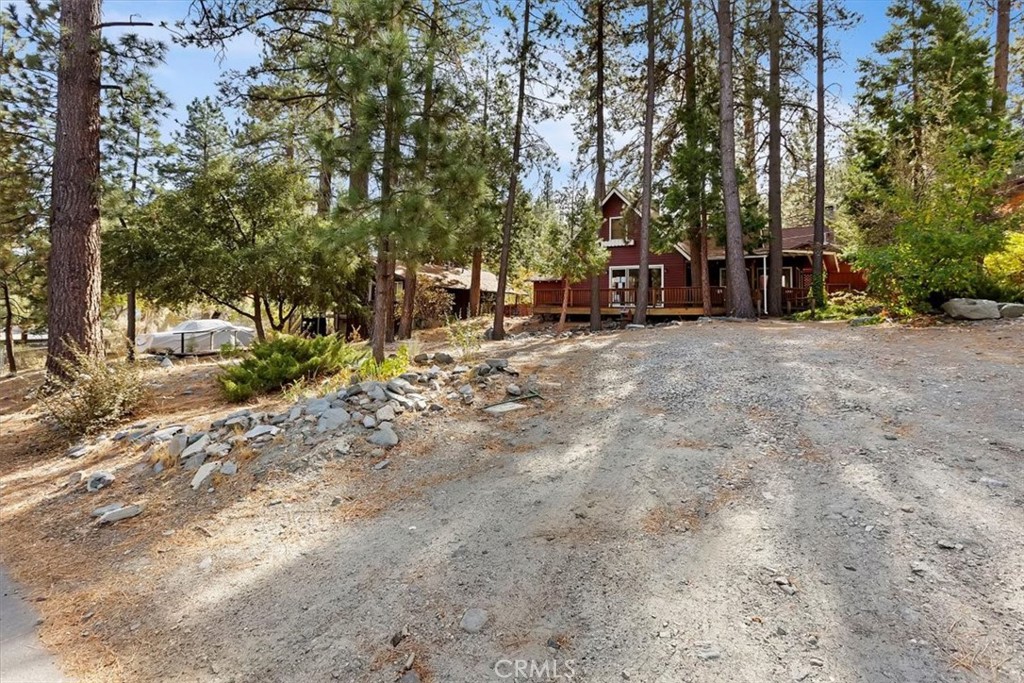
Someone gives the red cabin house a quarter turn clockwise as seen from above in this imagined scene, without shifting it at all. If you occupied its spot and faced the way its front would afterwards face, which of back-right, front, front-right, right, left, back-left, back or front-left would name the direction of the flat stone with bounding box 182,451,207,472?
left

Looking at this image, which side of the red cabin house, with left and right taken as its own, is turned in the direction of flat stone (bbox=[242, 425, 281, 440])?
front

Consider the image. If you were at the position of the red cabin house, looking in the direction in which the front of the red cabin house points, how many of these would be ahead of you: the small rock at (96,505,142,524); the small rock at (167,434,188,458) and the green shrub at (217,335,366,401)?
3

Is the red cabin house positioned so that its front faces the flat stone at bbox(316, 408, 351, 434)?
yes

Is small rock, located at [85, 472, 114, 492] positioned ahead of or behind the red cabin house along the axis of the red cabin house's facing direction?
ahead

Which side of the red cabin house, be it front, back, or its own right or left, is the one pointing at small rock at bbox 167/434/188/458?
front

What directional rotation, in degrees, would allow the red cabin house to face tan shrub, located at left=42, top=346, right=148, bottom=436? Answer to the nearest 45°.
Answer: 0° — it already faces it

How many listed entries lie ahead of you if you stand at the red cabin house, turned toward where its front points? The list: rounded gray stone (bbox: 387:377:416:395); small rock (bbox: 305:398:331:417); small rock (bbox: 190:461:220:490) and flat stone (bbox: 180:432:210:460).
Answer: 4

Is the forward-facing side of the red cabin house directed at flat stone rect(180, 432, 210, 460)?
yes

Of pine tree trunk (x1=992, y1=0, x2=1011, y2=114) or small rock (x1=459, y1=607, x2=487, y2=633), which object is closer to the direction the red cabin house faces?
the small rock

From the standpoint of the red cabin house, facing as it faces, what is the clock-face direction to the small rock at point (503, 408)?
The small rock is roughly at 12 o'clock from the red cabin house.

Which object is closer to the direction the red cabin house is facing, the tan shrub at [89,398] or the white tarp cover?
the tan shrub

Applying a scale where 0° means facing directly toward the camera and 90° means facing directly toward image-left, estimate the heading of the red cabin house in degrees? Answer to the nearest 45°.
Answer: approximately 0°
